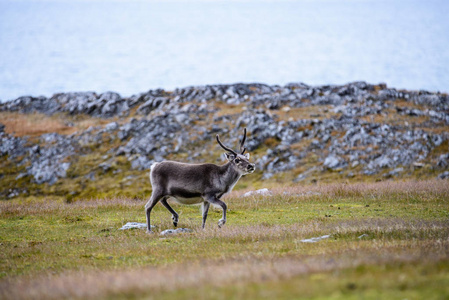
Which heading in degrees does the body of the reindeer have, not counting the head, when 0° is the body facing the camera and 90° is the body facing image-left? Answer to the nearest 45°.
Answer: approximately 270°
